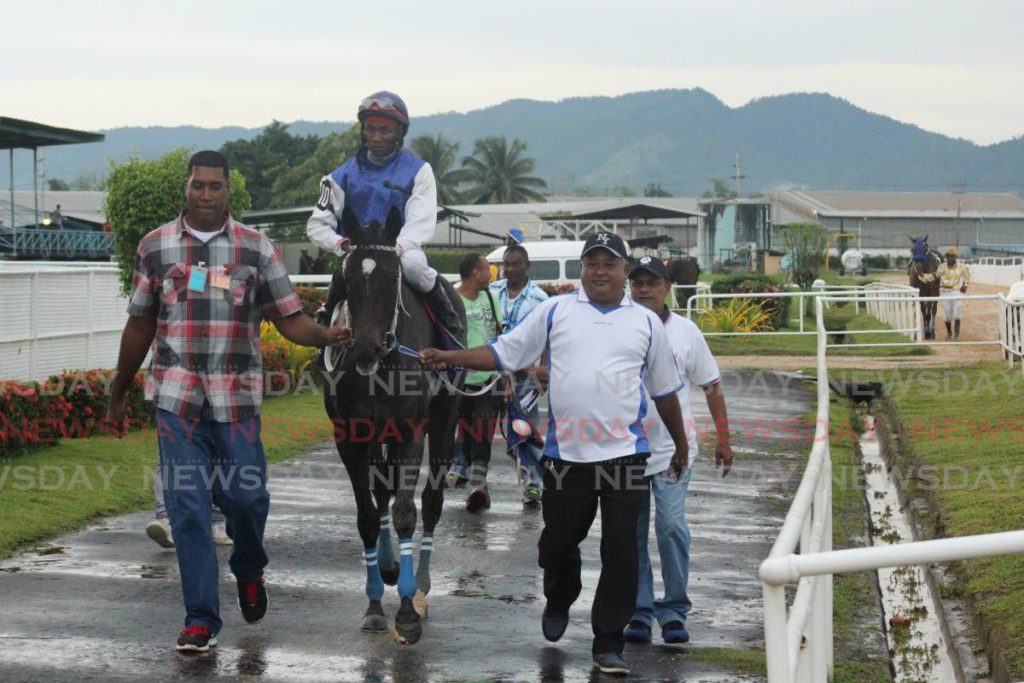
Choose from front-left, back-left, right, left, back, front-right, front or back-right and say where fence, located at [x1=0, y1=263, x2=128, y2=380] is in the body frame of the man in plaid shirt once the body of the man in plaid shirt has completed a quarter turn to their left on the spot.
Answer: left

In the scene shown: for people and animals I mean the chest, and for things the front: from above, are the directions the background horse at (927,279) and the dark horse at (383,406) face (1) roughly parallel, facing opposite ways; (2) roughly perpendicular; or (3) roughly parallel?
roughly parallel

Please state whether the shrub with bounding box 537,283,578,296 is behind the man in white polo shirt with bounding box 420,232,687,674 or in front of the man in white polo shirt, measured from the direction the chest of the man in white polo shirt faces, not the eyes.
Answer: behind

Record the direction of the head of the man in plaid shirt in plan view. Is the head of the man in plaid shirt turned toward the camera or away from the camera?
toward the camera

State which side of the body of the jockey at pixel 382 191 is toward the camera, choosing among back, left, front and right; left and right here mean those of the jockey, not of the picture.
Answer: front

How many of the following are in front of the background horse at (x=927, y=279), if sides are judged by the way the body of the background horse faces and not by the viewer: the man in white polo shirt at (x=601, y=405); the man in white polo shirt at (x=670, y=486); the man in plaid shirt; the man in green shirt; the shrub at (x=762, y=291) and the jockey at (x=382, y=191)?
5

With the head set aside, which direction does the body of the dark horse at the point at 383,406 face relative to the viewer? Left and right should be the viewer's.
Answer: facing the viewer

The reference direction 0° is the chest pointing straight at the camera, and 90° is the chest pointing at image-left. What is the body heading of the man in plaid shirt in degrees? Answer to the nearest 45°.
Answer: approximately 0°

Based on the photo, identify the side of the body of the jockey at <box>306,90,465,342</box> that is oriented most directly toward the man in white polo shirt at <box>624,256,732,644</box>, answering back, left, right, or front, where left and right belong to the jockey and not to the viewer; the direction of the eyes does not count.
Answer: left

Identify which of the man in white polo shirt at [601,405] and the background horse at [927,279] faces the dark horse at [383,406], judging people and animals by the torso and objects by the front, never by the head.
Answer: the background horse

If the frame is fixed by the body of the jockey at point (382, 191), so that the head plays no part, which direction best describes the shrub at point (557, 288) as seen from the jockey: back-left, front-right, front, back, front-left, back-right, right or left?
back
